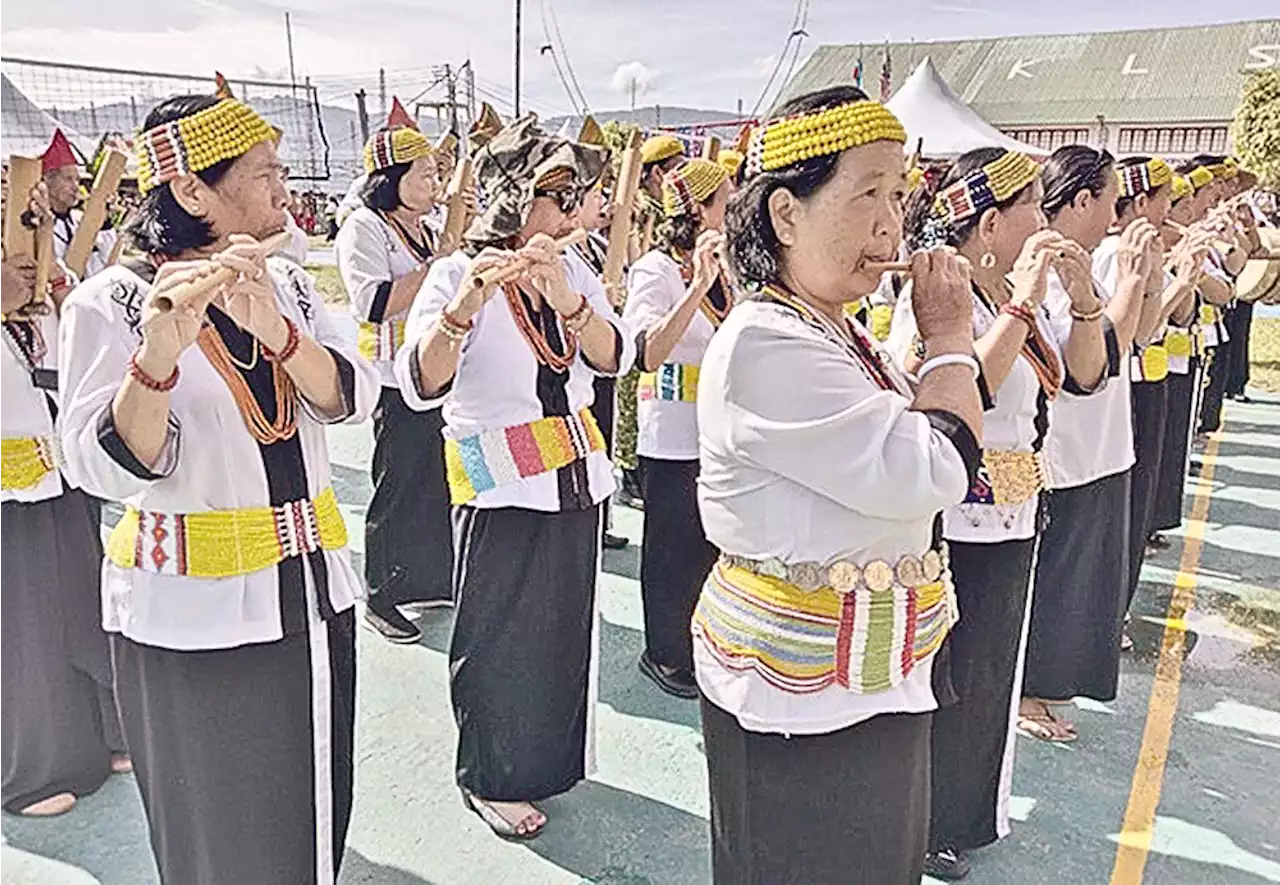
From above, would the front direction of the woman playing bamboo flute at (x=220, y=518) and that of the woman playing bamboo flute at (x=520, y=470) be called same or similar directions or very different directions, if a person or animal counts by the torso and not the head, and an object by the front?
same or similar directions

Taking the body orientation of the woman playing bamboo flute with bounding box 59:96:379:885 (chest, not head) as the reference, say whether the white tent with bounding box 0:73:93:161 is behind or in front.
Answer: behind

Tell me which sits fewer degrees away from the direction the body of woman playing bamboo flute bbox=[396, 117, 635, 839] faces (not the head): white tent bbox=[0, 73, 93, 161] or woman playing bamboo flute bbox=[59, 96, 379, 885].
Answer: the woman playing bamboo flute

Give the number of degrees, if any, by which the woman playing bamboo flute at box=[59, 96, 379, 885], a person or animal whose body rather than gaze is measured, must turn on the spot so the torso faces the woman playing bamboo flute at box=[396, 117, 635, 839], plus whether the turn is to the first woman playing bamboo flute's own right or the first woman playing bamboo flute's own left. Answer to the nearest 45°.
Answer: approximately 90° to the first woman playing bamboo flute's own left

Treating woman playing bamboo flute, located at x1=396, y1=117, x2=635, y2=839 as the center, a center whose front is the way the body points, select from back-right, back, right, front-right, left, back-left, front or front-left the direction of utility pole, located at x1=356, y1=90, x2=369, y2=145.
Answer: back-left
